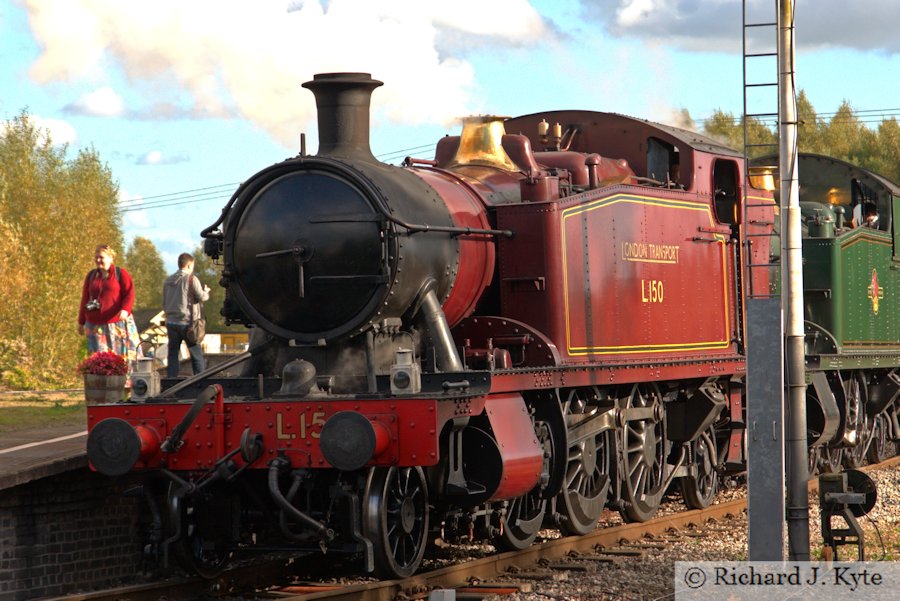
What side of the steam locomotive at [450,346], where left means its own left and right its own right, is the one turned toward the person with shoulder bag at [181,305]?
right

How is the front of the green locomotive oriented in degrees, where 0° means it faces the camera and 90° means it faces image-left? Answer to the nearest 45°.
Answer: approximately 45°

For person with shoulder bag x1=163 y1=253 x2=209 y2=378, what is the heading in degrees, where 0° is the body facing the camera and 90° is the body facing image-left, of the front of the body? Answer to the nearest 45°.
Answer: approximately 225°

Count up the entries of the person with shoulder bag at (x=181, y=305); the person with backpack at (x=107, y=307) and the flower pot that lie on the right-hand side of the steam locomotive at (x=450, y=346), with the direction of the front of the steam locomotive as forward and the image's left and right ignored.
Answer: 3

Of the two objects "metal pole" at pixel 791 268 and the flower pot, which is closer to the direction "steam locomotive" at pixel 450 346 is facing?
the flower pot

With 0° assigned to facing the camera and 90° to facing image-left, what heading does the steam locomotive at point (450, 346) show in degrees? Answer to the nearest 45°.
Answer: approximately 45°

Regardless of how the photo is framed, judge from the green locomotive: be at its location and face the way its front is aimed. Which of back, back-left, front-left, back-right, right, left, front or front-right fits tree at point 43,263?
right
